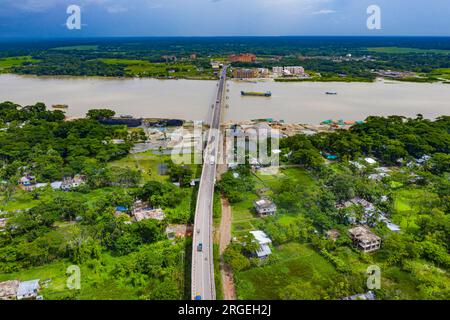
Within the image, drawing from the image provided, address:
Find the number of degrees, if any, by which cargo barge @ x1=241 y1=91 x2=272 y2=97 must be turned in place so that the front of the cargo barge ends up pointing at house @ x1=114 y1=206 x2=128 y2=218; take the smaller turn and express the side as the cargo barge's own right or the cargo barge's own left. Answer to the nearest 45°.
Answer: approximately 90° to the cargo barge's own left

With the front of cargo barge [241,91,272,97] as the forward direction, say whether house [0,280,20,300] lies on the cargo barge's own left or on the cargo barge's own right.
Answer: on the cargo barge's own left

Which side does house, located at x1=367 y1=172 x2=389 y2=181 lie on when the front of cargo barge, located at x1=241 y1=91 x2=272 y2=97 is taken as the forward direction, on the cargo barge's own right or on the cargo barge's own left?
on the cargo barge's own left

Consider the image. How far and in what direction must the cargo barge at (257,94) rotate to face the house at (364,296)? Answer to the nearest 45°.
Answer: approximately 90° to its left

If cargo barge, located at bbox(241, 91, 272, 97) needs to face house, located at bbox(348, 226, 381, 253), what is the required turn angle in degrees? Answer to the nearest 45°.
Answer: approximately 90° to its left

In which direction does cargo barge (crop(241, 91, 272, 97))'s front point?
to the viewer's left
